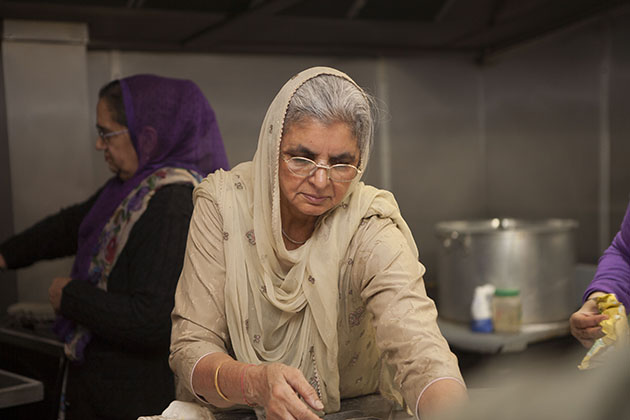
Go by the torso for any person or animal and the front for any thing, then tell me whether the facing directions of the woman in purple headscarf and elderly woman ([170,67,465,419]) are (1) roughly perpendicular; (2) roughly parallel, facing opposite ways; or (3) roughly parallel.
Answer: roughly perpendicular

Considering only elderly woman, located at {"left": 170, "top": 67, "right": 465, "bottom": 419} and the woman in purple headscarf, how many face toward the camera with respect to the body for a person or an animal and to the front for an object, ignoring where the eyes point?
1

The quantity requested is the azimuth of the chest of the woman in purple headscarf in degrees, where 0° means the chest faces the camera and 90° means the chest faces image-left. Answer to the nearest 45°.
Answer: approximately 90°

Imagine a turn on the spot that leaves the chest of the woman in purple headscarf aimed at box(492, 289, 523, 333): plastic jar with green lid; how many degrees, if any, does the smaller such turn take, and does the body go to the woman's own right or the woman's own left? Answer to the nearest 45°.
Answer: approximately 180°

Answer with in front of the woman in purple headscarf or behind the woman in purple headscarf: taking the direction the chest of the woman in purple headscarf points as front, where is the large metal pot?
behind

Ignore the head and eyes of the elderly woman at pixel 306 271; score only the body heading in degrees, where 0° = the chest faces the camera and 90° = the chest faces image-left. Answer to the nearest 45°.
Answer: approximately 0°

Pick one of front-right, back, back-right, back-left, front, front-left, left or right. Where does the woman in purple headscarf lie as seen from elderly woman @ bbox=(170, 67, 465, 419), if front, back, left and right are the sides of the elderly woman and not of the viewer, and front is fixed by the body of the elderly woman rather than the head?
back-right

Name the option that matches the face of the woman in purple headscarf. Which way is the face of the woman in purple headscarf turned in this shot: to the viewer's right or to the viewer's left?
to the viewer's left
